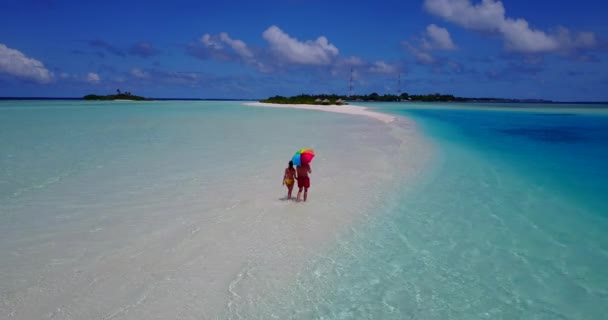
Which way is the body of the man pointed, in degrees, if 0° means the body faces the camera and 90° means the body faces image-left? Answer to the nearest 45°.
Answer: approximately 180°
